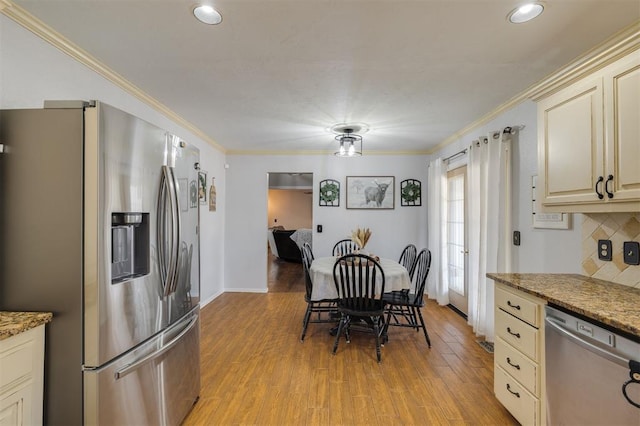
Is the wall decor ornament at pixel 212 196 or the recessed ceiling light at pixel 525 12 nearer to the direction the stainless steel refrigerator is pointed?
the recessed ceiling light

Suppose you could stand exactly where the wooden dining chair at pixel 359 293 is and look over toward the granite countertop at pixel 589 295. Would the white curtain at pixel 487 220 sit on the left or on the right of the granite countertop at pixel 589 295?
left

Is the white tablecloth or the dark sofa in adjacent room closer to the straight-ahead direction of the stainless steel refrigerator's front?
the white tablecloth

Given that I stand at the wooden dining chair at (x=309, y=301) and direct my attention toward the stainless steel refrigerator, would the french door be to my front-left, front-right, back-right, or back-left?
back-left

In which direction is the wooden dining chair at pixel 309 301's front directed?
to the viewer's right

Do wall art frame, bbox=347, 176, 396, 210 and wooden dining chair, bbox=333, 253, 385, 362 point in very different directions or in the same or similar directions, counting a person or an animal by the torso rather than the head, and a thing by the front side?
very different directions

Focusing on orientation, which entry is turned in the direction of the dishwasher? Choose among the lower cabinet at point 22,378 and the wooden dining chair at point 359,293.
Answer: the lower cabinet

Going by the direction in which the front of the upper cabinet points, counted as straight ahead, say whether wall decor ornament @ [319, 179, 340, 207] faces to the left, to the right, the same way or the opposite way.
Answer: to the left

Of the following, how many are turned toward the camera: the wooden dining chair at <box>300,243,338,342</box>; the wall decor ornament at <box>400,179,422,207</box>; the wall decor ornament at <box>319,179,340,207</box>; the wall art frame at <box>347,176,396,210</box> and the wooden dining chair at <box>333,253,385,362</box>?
3

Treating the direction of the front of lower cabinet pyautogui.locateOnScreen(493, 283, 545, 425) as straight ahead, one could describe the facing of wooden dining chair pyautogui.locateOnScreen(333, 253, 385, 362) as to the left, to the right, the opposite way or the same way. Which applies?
to the right

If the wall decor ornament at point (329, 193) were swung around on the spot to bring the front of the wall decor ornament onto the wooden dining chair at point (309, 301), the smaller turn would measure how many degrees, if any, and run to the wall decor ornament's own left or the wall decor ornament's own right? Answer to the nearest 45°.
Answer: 0° — it already faces it

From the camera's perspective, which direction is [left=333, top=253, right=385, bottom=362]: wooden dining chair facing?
away from the camera

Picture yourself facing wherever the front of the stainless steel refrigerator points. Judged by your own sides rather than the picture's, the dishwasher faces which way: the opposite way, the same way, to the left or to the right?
the opposite way

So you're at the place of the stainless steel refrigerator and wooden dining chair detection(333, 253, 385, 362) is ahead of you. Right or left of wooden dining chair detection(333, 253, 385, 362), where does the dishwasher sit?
right

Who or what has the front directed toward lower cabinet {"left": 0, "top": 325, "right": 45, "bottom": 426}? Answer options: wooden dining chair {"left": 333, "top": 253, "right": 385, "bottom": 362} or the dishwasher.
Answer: the dishwasher
